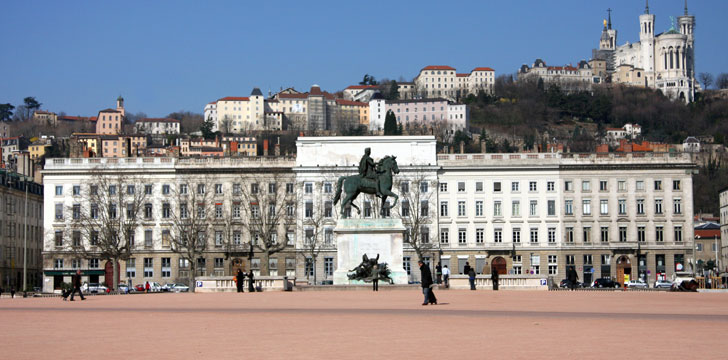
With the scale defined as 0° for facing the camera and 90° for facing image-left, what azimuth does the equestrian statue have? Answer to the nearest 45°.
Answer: approximately 270°
